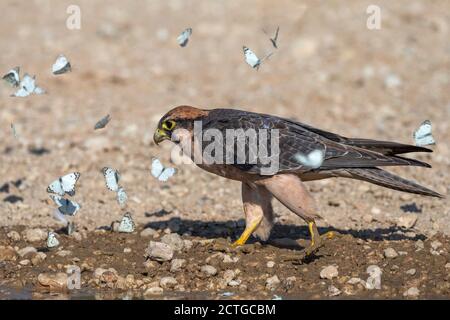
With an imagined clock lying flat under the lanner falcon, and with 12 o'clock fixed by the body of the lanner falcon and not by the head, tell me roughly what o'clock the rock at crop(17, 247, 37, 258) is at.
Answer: The rock is roughly at 12 o'clock from the lanner falcon.

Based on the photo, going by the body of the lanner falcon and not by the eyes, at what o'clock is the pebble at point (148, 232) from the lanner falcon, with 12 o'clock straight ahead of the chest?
The pebble is roughly at 1 o'clock from the lanner falcon.

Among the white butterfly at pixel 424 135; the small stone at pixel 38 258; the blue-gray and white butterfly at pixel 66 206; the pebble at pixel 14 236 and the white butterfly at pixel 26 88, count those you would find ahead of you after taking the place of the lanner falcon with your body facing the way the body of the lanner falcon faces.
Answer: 4

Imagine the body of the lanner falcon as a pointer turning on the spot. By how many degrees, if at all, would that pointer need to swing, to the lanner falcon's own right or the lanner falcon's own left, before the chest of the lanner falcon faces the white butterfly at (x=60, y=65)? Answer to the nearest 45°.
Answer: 0° — it already faces it

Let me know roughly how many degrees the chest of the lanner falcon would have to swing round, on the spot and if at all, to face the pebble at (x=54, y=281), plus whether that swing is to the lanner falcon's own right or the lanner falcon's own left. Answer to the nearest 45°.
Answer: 0° — it already faces it

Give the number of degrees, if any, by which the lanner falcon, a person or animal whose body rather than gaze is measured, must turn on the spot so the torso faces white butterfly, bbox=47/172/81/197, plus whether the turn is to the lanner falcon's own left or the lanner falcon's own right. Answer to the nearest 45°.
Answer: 0° — it already faces it

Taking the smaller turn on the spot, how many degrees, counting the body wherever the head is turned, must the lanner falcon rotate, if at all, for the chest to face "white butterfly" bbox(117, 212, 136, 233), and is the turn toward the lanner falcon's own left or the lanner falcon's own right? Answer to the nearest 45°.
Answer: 0° — it already faces it

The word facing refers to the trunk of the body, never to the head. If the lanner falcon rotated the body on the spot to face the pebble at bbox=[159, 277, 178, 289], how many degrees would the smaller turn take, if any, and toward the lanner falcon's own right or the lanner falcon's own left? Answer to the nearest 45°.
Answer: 0° — it already faces it

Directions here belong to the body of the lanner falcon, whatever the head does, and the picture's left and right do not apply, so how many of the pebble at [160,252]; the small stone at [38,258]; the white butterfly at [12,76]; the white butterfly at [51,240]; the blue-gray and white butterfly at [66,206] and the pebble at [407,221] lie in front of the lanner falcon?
5

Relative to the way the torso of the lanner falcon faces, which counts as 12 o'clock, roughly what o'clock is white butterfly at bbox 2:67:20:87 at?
The white butterfly is roughly at 12 o'clock from the lanner falcon.

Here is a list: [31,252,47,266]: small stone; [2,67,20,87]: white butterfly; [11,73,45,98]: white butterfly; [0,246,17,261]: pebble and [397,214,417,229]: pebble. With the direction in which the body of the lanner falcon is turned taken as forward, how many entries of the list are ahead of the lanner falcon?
4

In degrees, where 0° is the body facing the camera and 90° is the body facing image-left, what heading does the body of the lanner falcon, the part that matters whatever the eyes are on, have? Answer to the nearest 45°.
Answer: approximately 90°

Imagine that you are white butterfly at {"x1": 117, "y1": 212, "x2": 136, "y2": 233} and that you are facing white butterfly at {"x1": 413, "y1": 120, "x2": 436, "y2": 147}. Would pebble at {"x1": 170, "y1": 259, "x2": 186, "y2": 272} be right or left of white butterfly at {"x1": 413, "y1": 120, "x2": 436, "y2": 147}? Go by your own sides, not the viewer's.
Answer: right

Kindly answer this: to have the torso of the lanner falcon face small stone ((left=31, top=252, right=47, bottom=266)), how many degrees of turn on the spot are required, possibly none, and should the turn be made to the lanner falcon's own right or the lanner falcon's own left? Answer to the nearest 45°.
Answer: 0° — it already faces it

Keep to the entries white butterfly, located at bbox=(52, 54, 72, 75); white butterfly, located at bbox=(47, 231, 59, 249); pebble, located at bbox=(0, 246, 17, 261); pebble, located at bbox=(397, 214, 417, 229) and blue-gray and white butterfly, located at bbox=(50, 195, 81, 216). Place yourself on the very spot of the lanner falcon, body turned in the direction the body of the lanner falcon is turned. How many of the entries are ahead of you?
4
